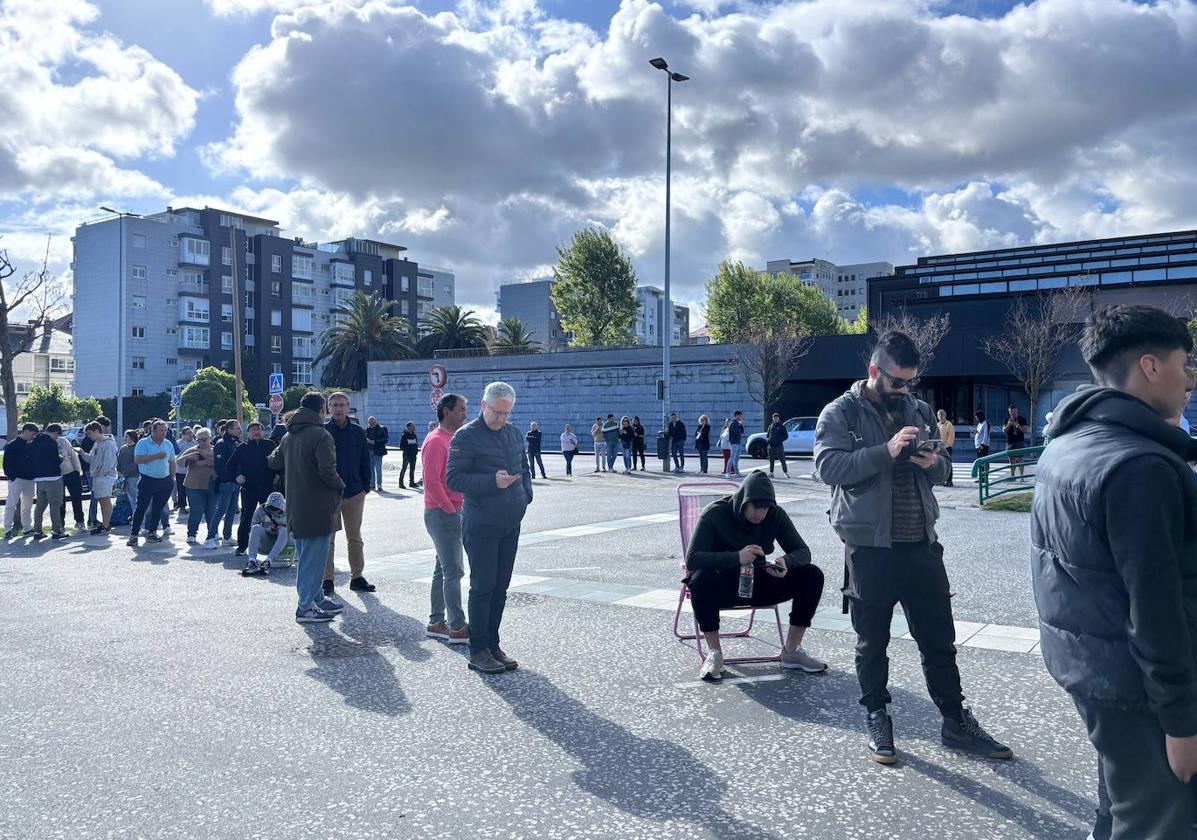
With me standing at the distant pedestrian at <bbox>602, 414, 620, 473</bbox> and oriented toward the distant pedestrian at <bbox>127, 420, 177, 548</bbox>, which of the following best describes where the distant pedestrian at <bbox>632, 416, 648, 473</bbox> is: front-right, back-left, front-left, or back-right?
back-left

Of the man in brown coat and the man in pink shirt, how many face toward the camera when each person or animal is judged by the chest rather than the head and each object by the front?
0

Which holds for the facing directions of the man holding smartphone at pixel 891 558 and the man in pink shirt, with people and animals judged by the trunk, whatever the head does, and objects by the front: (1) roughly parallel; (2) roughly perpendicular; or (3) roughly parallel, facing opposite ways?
roughly perpendicular

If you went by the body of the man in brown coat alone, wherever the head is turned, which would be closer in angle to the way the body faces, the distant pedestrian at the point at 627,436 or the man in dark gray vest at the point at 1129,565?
the distant pedestrian

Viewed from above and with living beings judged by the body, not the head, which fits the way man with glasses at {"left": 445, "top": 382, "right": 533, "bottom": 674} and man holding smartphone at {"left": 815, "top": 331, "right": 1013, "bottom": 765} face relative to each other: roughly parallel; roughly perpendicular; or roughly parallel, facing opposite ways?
roughly parallel

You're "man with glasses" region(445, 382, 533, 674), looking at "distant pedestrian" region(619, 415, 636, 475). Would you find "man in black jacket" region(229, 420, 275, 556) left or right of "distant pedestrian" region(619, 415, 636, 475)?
left

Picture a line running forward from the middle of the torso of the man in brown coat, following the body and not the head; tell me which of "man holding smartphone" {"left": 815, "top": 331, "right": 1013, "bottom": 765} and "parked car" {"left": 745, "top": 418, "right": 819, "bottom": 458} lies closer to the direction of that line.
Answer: the parked car

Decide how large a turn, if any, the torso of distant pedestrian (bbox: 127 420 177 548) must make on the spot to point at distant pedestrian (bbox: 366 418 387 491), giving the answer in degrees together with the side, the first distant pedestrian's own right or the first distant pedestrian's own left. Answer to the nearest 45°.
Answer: approximately 90° to the first distant pedestrian's own left

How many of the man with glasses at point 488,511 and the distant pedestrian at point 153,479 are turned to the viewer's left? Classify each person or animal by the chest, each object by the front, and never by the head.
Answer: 0
